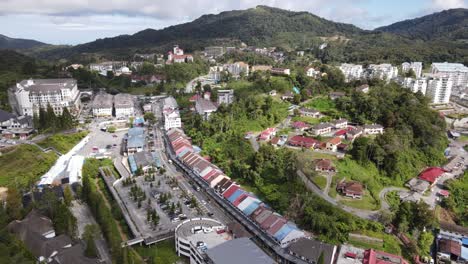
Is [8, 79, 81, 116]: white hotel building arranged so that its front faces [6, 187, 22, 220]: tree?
yes

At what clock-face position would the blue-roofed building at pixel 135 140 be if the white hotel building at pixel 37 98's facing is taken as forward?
The blue-roofed building is roughly at 11 o'clock from the white hotel building.

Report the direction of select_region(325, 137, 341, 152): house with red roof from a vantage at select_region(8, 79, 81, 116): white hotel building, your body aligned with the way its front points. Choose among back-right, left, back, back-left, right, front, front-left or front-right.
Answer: front-left

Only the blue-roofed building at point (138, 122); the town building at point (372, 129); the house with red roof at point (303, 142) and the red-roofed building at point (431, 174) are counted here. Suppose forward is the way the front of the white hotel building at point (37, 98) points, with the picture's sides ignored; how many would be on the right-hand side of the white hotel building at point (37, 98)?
0

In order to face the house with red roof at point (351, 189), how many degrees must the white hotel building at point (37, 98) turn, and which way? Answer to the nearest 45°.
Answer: approximately 45° to its left

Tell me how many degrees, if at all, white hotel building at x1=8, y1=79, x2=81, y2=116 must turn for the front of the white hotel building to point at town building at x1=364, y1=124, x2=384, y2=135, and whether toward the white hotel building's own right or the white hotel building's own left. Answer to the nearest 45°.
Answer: approximately 45° to the white hotel building's own left

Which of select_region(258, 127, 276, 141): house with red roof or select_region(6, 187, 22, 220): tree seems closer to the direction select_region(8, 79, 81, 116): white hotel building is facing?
the tree

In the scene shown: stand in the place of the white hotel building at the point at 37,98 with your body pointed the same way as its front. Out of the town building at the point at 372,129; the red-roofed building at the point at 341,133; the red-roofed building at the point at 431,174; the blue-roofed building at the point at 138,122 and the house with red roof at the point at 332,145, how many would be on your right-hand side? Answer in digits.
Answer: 0

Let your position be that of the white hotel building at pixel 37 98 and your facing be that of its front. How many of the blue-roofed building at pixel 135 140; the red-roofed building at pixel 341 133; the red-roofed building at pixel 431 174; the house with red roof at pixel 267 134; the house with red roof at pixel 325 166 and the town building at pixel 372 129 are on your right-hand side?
0

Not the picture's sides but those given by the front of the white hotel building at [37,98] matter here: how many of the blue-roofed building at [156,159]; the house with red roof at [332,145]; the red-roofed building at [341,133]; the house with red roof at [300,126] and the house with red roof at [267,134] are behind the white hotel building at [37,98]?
0

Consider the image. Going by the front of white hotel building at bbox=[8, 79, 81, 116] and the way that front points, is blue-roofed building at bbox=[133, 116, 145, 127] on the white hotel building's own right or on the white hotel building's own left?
on the white hotel building's own left

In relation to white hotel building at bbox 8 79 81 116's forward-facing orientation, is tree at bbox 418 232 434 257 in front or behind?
in front

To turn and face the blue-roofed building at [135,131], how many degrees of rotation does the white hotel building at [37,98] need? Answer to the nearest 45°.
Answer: approximately 45° to its left

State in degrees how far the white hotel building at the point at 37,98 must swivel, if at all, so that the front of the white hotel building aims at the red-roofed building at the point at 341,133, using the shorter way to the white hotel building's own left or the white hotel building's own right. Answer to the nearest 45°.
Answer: approximately 45° to the white hotel building's own left

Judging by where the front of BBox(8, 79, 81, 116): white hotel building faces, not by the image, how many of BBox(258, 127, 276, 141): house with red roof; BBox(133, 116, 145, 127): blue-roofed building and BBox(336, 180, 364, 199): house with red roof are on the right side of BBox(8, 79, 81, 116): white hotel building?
0

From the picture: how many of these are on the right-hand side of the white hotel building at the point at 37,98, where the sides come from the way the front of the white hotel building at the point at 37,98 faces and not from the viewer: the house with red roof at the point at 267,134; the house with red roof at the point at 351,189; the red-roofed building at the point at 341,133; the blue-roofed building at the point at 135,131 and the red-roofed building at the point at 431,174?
0

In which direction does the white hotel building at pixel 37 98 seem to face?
toward the camera

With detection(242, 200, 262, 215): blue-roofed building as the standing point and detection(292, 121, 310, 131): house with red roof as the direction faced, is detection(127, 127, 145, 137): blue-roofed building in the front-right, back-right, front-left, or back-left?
front-left

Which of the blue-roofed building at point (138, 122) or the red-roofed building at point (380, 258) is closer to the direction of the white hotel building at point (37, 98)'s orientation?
the red-roofed building

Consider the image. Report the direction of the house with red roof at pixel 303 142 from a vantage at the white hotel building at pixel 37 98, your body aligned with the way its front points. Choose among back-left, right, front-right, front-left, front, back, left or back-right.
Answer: front-left
